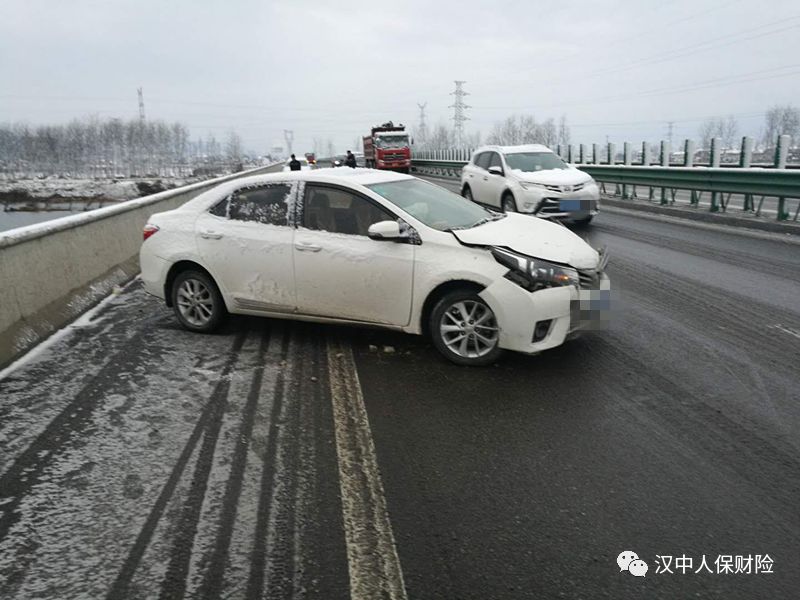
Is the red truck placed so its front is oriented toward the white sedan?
yes

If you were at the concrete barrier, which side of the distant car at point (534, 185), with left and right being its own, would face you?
right

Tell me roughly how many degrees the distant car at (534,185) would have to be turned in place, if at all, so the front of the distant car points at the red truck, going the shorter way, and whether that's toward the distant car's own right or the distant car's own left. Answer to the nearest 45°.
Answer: approximately 135° to the distant car's own left

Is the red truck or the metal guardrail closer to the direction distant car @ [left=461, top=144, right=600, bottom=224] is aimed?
the metal guardrail

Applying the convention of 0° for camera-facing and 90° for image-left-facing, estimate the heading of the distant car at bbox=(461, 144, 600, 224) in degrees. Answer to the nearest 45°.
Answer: approximately 315°

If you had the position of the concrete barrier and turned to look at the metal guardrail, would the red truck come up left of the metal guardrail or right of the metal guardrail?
left

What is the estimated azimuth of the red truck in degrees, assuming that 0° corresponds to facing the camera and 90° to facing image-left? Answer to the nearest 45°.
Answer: approximately 0°

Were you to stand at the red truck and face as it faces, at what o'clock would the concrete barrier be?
The concrete barrier is roughly at 12 o'clock from the red truck.
